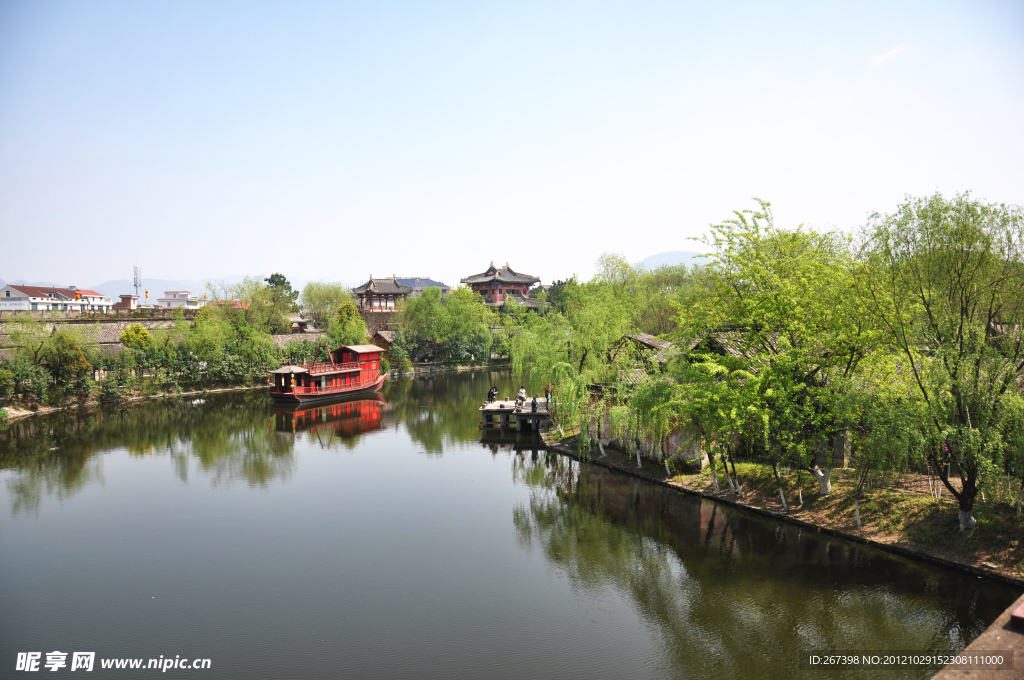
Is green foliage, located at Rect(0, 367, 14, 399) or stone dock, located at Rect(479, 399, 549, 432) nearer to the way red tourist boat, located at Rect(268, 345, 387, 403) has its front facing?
the green foliage

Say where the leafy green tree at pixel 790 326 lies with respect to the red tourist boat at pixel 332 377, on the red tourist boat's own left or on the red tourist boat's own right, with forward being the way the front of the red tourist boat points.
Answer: on the red tourist boat's own left

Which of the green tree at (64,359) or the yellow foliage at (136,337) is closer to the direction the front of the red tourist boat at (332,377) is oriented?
the green tree

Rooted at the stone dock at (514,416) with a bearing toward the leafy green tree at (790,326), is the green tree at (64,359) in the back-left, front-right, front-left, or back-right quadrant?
back-right

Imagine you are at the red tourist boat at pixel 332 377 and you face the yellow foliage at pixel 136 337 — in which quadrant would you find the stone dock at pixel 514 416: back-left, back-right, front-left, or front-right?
back-left

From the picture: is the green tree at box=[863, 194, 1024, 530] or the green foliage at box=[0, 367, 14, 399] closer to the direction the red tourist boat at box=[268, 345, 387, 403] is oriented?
the green foliage

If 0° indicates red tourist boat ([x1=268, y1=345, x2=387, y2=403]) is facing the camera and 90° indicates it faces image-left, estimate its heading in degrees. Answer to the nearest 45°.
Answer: approximately 45°

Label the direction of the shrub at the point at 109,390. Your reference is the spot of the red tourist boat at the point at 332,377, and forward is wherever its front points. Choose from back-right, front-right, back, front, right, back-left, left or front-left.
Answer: front-right

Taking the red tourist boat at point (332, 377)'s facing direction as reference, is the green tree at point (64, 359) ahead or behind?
ahead

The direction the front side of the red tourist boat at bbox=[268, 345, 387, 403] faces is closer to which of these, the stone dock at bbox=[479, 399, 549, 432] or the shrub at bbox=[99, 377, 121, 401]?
the shrub

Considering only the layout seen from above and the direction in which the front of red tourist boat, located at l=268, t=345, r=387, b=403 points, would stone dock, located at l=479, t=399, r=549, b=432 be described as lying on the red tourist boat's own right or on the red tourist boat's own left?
on the red tourist boat's own left

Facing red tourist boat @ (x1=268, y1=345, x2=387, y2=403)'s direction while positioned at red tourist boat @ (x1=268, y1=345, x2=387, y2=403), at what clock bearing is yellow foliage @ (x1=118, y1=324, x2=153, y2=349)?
The yellow foliage is roughly at 2 o'clock from the red tourist boat.
